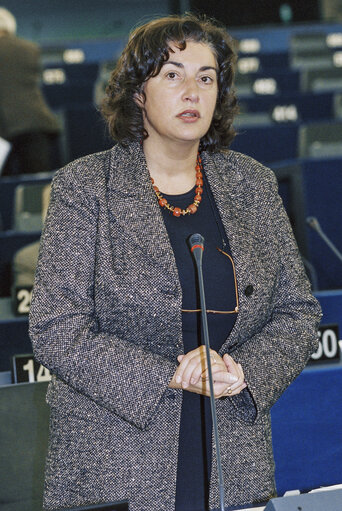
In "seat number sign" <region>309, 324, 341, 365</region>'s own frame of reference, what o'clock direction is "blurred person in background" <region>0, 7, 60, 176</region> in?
The blurred person in background is roughly at 5 o'clock from the seat number sign.

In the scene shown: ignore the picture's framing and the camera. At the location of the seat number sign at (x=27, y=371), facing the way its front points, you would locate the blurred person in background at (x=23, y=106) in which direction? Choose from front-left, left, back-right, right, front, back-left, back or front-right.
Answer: back

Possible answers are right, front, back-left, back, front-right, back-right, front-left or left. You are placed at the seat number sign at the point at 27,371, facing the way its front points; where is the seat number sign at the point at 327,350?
left

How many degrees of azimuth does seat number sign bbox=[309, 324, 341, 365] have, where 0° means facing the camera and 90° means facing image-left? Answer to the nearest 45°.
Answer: approximately 0°

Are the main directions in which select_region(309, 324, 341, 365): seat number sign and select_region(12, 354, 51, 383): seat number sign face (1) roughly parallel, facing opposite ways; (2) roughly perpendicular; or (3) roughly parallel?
roughly parallel

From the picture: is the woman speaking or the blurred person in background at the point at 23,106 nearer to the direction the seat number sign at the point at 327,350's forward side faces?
the woman speaking

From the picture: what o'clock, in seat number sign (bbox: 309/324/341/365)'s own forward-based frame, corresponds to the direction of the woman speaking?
The woman speaking is roughly at 1 o'clock from the seat number sign.

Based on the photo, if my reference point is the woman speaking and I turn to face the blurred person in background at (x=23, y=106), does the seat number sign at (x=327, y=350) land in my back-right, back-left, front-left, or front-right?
front-right

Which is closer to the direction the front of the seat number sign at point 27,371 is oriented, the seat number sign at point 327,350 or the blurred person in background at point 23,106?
the seat number sign

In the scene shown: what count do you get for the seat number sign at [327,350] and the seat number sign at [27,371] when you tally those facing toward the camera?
2

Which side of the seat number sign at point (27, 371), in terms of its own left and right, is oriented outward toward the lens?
front
